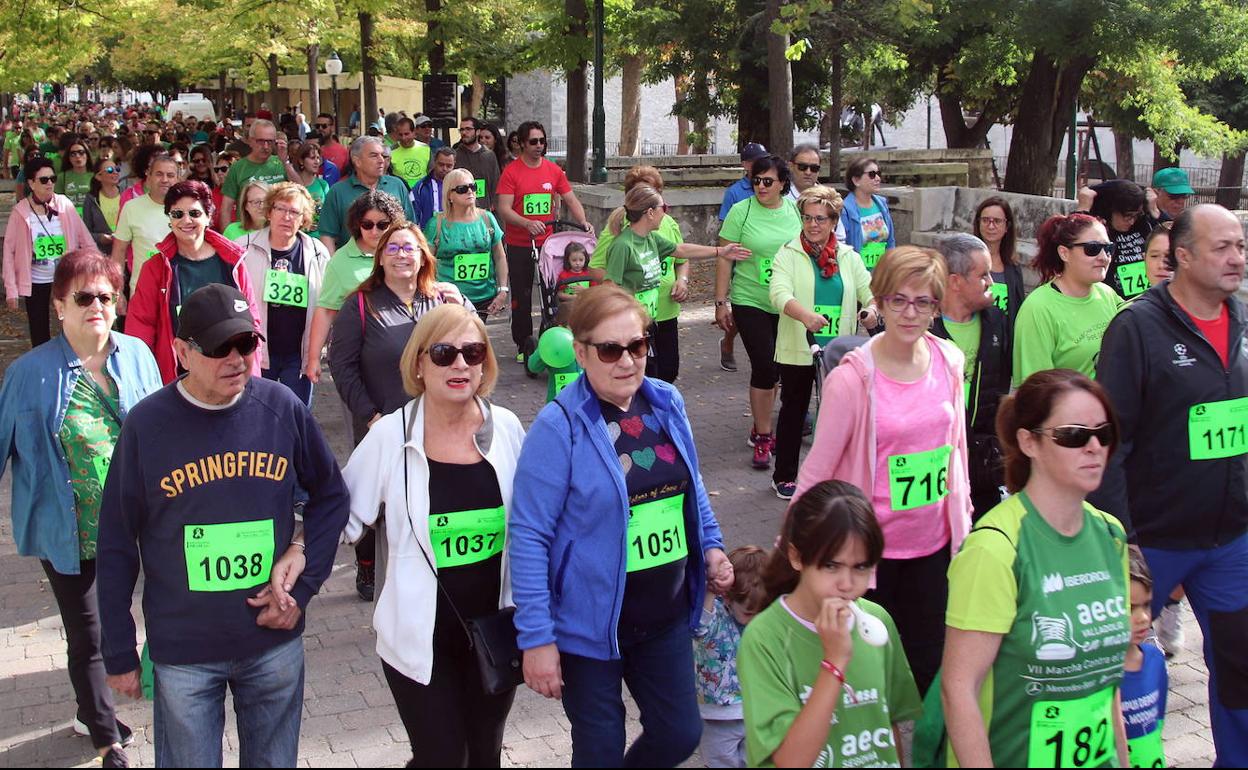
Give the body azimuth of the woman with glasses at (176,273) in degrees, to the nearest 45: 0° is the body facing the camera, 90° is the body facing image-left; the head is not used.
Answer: approximately 0°

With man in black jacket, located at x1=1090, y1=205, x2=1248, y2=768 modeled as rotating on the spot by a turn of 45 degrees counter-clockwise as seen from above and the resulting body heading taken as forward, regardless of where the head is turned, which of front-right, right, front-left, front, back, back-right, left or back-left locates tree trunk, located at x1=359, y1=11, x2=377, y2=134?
back-left

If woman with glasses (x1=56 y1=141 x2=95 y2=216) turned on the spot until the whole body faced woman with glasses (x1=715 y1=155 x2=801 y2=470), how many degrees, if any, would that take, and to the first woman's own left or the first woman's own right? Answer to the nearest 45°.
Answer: approximately 45° to the first woman's own left

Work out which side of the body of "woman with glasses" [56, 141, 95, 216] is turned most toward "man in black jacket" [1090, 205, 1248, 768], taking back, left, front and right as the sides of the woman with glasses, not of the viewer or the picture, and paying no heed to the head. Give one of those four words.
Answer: front

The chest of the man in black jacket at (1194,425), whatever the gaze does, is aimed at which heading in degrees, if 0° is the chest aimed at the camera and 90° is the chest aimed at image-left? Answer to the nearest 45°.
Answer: approximately 315°

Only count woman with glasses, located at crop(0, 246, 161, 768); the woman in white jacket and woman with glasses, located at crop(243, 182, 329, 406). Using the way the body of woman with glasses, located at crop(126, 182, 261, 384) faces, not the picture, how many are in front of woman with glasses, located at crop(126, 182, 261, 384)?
2

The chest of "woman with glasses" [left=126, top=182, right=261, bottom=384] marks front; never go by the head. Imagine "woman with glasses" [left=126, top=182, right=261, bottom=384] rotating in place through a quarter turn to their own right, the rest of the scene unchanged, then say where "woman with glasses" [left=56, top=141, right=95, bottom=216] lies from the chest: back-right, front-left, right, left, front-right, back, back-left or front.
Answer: right

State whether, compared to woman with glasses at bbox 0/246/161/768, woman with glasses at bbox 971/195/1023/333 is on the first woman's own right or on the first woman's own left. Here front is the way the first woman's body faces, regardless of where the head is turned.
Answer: on the first woman's own left

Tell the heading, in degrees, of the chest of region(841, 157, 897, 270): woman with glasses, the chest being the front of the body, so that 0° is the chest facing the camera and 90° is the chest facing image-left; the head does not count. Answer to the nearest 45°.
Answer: approximately 315°

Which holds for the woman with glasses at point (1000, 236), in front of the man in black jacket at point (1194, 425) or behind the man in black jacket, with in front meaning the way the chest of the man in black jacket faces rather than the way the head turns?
behind
